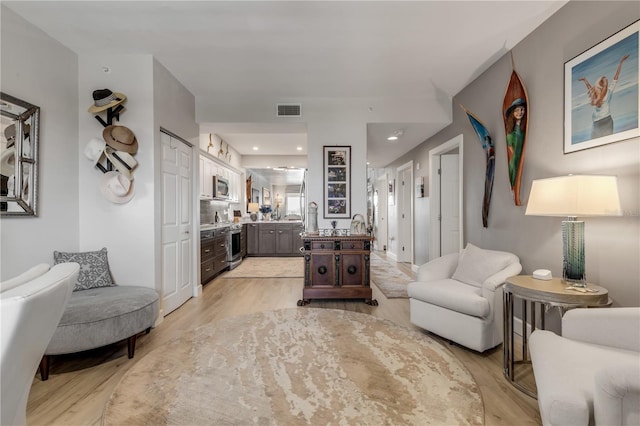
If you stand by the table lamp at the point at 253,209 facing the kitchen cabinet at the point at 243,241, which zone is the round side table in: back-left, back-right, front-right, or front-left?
front-left

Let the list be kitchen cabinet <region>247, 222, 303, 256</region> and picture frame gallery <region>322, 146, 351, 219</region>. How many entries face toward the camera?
2

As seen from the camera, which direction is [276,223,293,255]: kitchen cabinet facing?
toward the camera

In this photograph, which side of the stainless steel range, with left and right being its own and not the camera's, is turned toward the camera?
right

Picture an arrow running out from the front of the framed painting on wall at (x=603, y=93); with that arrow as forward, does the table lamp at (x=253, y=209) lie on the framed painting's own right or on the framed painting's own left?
on the framed painting's own right

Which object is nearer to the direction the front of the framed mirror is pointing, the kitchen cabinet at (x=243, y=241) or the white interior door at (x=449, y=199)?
the white interior door

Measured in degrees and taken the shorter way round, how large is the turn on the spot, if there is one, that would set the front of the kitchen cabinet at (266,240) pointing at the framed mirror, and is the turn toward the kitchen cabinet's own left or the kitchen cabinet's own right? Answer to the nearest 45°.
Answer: approximately 45° to the kitchen cabinet's own right

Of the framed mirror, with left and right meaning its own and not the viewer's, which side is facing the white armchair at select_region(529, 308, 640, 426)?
front

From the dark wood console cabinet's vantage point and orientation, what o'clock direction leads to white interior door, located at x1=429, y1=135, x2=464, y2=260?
The white interior door is roughly at 8 o'clock from the dark wood console cabinet.

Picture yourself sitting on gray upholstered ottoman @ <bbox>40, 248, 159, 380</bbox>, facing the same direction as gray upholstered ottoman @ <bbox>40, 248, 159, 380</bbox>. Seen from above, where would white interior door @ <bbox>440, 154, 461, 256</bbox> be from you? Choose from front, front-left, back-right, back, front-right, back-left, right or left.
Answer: front-left

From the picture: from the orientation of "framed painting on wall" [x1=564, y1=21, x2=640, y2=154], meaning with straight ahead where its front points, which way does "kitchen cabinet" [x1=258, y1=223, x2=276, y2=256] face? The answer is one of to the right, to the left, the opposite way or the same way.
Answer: to the left

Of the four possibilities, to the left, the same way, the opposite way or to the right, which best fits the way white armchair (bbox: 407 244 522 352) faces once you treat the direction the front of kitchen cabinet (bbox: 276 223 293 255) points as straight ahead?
to the right

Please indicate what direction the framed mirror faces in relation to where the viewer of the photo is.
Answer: facing the viewer and to the right of the viewer

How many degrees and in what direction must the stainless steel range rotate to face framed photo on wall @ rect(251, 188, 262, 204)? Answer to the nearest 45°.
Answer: approximately 90° to its left

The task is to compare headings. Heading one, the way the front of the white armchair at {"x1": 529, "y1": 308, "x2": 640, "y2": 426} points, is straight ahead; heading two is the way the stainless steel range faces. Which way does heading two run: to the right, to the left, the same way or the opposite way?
the opposite way

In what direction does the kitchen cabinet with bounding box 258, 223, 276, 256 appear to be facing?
toward the camera

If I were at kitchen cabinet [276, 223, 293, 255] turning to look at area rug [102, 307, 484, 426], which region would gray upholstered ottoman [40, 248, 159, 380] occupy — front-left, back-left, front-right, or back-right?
front-right

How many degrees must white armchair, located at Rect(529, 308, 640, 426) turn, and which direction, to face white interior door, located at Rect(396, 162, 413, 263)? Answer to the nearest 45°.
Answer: approximately 90° to its right

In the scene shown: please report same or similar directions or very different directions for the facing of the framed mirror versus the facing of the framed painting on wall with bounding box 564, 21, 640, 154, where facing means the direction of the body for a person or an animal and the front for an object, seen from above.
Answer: very different directions

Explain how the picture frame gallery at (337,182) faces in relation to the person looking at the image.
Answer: facing the viewer
